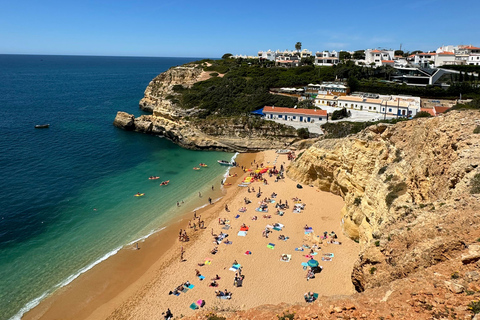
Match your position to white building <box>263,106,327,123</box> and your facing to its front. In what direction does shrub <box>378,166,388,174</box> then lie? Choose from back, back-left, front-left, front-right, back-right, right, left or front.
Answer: front

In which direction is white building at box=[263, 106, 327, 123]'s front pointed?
toward the camera

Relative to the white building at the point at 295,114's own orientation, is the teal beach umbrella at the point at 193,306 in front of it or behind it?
in front

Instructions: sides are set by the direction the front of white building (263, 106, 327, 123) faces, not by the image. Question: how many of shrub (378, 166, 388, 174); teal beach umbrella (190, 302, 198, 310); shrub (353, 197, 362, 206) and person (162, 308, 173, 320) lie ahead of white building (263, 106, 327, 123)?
4

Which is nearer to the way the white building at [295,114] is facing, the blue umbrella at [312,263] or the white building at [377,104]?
the blue umbrella

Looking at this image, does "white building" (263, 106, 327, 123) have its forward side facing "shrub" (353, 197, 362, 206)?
yes

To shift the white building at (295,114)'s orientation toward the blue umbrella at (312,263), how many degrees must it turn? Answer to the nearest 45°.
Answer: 0° — it already faces it

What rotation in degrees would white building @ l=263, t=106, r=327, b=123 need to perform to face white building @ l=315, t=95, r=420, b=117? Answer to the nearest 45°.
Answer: approximately 90° to its left

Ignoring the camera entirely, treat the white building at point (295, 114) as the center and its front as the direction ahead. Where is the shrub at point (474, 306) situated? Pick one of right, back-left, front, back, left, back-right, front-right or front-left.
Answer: front

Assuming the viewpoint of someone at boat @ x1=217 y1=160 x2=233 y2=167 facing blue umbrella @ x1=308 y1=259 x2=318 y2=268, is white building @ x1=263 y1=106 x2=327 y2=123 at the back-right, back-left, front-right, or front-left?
back-left

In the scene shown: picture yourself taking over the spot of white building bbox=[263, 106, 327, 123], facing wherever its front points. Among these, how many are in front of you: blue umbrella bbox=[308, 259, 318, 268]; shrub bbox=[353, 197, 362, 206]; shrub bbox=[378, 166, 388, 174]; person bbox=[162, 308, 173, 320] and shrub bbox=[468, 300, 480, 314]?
5

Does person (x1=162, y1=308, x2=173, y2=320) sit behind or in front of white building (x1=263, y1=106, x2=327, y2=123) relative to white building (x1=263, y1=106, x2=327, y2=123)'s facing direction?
in front
